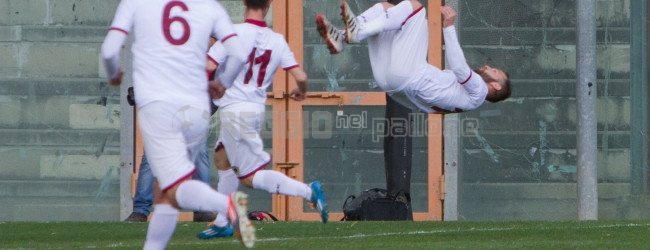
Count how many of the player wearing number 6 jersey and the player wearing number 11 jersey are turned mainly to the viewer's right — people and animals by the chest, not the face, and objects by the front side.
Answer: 0

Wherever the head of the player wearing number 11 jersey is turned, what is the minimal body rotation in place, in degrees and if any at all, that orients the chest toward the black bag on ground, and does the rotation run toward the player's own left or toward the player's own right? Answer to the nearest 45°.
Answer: approximately 90° to the player's own right

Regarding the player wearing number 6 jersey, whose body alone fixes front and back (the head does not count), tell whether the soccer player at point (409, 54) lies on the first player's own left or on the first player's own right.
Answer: on the first player's own right

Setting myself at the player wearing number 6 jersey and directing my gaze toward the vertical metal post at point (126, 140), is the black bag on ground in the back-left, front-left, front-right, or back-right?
front-right

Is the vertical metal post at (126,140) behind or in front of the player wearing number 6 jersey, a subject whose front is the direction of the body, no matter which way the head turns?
in front

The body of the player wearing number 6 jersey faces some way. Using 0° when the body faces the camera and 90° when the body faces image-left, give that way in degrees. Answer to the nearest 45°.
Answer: approximately 135°

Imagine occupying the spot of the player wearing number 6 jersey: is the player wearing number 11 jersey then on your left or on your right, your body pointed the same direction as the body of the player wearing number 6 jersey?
on your right

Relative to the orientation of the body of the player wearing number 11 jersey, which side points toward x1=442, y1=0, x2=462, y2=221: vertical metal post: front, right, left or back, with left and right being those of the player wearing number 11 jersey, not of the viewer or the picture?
right

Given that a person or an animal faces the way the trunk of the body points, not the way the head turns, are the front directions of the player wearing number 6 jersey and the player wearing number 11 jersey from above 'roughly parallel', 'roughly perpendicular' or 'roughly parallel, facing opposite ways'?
roughly parallel
